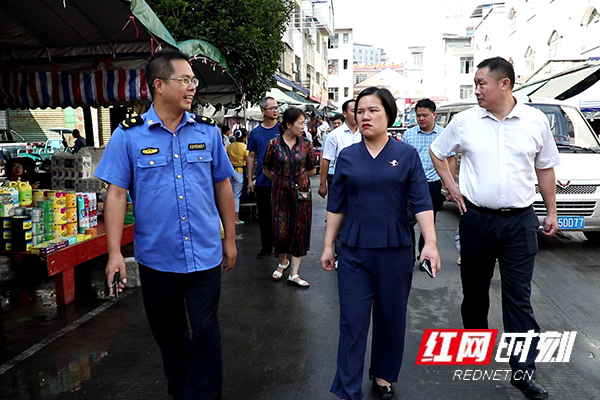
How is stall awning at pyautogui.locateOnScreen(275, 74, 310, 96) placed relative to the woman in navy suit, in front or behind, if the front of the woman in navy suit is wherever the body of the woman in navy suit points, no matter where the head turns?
behind

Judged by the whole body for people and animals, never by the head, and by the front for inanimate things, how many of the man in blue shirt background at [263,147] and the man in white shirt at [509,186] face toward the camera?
2

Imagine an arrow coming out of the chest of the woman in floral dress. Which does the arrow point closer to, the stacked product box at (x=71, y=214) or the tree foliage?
the stacked product box

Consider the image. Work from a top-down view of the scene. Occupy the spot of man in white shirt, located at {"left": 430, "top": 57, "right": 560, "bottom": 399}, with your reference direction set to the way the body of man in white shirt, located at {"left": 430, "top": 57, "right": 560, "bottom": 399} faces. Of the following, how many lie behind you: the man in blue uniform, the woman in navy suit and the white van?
1

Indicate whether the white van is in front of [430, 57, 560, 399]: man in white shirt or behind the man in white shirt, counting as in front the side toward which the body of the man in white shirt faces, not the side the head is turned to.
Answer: behind

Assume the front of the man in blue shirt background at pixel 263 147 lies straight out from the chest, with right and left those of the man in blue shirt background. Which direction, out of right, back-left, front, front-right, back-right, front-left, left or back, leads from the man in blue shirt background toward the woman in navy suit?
front

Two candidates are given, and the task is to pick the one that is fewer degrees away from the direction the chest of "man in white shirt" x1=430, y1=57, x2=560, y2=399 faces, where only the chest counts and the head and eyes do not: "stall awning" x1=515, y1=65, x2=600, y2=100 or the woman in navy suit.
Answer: the woman in navy suit

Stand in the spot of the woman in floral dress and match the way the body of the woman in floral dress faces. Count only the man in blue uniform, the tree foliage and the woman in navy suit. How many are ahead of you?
2

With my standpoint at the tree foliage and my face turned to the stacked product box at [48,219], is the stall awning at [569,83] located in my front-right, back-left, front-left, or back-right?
back-left

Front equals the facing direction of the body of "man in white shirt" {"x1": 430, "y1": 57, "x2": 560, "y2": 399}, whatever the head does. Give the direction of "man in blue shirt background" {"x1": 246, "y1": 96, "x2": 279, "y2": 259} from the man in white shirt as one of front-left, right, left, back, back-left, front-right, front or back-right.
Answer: back-right

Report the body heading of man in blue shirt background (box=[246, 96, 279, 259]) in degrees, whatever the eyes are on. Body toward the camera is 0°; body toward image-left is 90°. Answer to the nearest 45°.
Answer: approximately 0°

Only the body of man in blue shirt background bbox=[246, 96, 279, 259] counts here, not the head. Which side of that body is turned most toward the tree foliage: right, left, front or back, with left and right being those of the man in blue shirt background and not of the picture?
back

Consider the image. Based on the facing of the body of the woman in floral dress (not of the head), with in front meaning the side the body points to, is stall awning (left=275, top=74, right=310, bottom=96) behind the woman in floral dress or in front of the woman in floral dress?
behind

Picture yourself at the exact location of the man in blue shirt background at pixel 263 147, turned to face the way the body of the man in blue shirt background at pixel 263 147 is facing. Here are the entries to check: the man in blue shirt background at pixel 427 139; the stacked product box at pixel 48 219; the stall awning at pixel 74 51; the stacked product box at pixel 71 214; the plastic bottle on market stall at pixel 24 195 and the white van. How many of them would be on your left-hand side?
2
